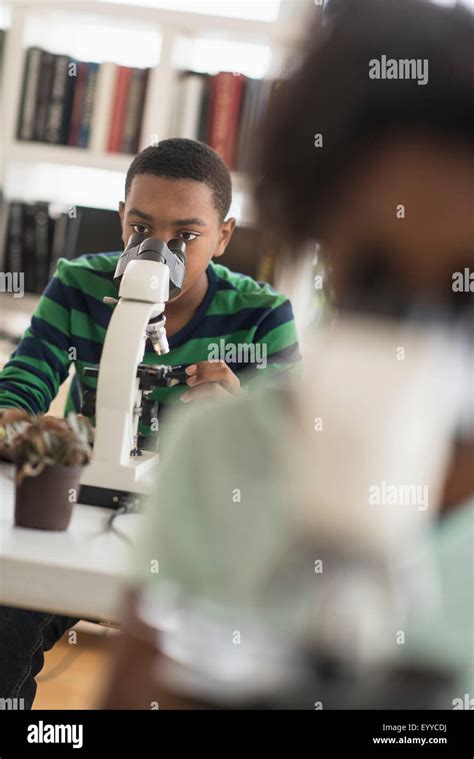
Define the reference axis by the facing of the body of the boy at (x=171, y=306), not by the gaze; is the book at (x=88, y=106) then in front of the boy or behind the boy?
behind

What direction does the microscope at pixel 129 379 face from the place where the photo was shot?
facing away from the viewer and to the right of the viewer

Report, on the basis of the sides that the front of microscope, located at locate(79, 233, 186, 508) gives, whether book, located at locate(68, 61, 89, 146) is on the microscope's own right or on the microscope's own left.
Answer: on the microscope's own left

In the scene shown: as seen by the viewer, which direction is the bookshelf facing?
toward the camera

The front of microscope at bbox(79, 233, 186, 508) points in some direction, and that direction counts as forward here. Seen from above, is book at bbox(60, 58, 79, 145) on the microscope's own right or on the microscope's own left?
on the microscope's own left
